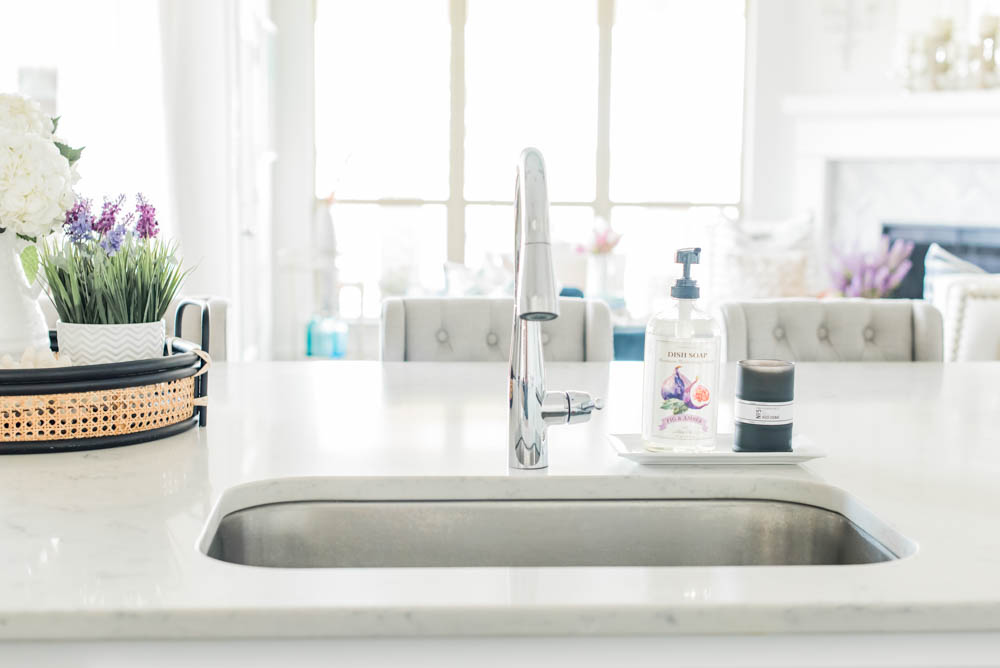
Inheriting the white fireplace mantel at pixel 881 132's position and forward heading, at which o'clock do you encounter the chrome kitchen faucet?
The chrome kitchen faucet is roughly at 12 o'clock from the white fireplace mantel.

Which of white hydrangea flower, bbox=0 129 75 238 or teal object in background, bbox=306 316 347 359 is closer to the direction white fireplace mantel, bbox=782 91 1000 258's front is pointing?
the white hydrangea flower

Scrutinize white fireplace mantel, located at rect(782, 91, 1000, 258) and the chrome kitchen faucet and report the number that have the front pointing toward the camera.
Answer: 2

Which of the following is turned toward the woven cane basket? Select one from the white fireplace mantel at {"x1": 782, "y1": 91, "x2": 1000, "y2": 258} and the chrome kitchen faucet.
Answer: the white fireplace mantel

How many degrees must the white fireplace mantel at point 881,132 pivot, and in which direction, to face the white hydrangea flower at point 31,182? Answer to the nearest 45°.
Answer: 0° — it already faces it

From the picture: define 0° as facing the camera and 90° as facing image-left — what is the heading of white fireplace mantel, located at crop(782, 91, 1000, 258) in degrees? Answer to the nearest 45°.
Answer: approximately 0°

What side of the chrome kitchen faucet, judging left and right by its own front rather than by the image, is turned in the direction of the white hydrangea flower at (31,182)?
right

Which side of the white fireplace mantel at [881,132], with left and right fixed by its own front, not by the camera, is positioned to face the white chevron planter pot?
front

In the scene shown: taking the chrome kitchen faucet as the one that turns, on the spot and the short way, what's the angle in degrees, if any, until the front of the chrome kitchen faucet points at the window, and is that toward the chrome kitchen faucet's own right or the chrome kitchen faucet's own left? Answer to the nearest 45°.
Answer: approximately 180°

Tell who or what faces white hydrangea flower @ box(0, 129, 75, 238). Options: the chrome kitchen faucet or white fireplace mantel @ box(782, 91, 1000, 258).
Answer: the white fireplace mantel

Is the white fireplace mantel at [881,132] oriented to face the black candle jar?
yes

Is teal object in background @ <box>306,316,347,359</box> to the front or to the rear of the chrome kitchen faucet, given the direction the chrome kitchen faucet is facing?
to the rear

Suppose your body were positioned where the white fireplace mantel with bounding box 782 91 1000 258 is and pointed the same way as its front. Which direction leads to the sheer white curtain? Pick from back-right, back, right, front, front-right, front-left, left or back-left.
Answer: front-right
